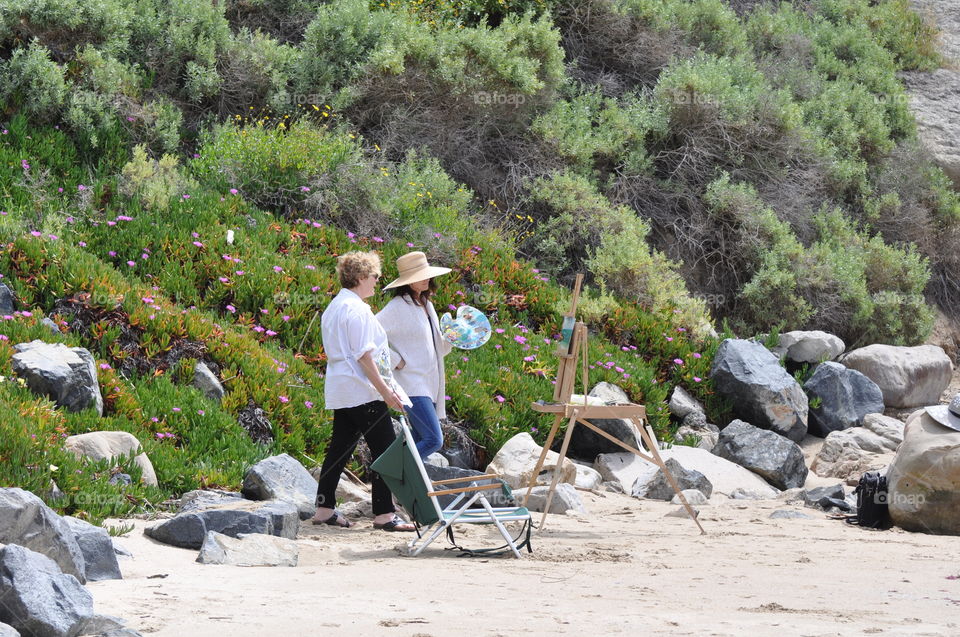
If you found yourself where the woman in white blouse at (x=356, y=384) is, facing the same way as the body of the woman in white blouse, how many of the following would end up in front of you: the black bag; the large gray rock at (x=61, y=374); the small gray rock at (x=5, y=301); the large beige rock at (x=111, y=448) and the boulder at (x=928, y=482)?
2

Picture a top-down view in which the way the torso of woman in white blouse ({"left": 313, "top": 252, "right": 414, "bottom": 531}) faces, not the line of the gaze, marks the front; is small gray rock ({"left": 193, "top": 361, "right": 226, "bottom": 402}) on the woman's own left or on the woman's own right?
on the woman's own left

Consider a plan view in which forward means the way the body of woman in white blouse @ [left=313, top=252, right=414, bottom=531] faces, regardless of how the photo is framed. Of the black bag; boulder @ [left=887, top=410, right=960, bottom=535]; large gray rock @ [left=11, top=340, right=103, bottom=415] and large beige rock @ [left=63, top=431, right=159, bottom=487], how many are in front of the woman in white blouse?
2

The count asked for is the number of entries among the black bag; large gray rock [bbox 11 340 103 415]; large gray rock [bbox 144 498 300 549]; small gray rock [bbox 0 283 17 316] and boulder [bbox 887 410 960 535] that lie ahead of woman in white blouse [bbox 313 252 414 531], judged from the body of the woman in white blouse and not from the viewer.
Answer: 2

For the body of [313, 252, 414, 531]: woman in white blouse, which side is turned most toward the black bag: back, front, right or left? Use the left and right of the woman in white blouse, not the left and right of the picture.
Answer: front

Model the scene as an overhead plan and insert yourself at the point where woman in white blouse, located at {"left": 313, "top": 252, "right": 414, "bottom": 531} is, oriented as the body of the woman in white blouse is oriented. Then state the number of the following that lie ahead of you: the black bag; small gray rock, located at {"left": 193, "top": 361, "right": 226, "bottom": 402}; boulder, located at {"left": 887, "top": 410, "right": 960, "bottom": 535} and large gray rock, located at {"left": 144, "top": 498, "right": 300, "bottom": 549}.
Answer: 2

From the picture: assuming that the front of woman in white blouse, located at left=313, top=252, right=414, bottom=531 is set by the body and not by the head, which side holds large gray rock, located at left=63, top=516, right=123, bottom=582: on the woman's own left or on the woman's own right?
on the woman's own right

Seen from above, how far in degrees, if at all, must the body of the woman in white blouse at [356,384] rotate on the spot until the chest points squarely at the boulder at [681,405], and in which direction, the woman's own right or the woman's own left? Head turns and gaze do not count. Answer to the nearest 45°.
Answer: approximately 45° to the woman's own left

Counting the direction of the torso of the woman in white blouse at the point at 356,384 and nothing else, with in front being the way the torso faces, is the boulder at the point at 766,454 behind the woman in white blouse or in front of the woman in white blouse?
in front

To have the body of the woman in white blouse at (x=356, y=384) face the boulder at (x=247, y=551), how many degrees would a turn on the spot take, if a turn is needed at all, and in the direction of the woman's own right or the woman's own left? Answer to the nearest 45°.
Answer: approximately 90° to the woman's own right

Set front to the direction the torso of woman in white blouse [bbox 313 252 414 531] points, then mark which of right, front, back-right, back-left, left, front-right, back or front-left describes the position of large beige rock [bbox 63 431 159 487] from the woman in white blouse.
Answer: back

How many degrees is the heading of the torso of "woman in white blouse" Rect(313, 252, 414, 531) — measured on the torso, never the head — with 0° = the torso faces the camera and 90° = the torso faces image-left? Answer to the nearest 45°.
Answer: approximately 270°
